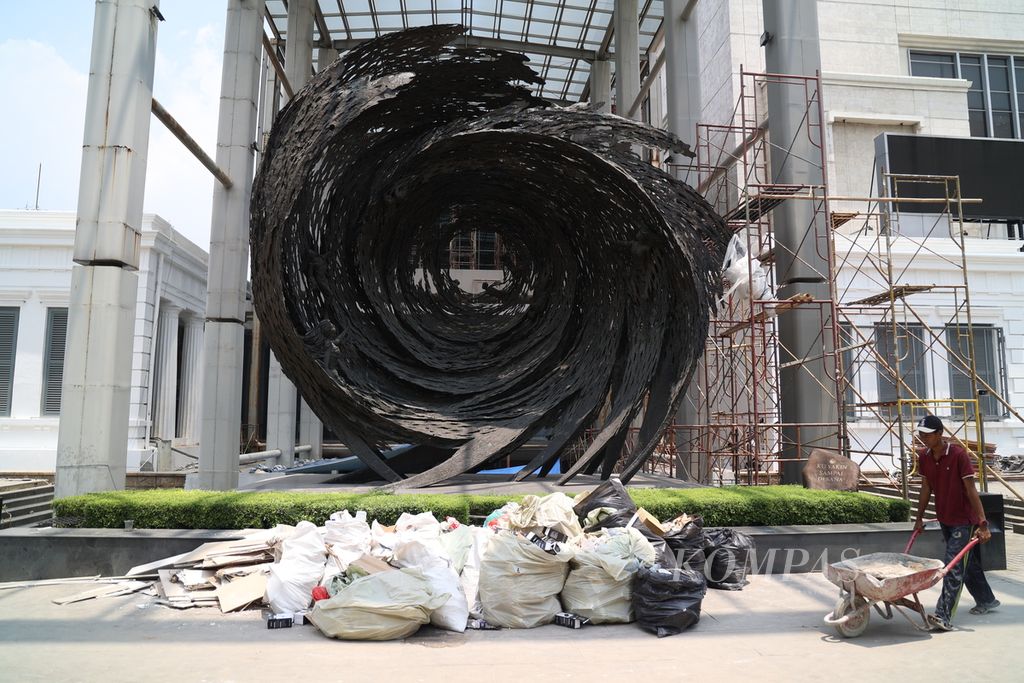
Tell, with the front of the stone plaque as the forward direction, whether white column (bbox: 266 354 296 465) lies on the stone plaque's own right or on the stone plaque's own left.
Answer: on the stone plaque's own right

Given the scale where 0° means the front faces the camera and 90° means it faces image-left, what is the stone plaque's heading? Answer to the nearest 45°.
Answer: approximately 0°

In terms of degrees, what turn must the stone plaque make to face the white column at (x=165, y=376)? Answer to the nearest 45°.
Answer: approximately 90° to its right

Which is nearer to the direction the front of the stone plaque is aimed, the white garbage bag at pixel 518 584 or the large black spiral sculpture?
the white garbage bag

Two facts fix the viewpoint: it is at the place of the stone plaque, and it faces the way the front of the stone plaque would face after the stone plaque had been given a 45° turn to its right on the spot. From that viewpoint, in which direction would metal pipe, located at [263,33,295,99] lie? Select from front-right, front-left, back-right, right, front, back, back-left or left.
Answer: front-right

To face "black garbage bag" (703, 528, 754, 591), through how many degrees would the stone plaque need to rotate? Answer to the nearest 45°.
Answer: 0° — it already faces it

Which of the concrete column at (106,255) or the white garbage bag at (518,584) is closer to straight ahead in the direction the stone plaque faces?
the white garbage bag

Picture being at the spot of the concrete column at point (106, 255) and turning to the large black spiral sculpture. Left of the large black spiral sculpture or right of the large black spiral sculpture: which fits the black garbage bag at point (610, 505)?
right

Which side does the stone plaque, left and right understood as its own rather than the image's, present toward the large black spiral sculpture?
right
